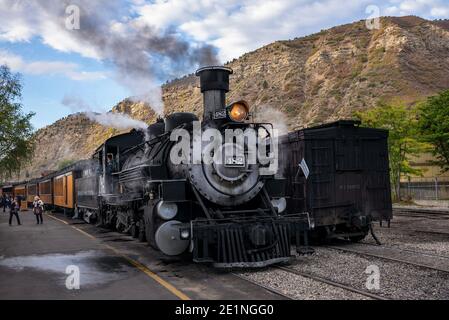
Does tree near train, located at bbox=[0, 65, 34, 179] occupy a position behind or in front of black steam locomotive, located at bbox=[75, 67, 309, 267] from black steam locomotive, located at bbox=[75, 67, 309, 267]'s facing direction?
behind

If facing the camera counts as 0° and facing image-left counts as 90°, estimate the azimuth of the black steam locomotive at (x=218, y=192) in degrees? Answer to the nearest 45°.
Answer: approximately 315°

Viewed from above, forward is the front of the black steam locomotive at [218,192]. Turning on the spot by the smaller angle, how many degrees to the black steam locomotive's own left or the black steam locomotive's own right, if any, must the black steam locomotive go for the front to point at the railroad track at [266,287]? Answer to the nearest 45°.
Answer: approximately 45° to the black steam locomotive's own right

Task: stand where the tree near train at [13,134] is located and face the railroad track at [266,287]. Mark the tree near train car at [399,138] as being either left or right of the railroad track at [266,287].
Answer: left

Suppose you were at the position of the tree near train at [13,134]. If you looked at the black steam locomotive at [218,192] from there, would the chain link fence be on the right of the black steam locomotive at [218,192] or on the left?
left

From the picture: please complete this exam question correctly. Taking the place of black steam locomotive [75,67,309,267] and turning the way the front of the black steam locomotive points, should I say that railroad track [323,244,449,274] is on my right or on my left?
on my left

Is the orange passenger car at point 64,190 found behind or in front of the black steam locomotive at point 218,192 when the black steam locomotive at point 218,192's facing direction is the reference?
behind

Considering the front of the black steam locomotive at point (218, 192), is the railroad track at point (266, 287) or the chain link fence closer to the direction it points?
the railroad track

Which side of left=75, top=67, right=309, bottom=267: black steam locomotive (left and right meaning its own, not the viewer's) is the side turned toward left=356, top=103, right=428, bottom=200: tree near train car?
left

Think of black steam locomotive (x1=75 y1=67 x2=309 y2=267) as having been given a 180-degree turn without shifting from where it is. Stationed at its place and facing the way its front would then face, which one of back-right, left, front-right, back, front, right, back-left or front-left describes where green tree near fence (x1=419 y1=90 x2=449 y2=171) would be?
right
